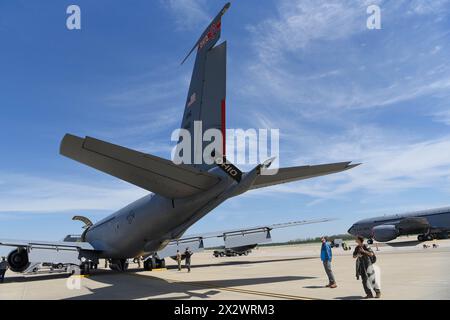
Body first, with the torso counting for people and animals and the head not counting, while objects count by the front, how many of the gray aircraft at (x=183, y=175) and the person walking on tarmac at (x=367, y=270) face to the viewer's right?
0

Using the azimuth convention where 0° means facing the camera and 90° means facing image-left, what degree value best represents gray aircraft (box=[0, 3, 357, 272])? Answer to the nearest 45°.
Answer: approximately 135°

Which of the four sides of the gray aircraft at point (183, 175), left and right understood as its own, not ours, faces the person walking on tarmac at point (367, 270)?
back

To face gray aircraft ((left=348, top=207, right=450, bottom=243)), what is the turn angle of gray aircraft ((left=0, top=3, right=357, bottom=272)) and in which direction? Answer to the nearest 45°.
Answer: approximately 90° to its right

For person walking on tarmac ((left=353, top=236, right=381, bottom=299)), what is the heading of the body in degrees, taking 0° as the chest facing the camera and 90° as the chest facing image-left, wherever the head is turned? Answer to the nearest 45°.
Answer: approximately 45°

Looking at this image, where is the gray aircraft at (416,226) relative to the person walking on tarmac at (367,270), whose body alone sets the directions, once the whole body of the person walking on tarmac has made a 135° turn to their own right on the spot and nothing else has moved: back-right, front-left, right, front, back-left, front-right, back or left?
front
